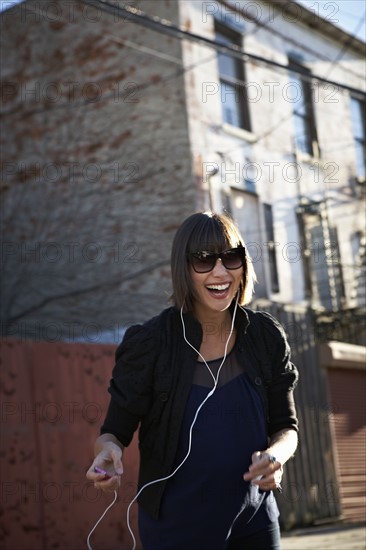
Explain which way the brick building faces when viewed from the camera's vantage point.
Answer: facing the viewer and to the right of the viewer

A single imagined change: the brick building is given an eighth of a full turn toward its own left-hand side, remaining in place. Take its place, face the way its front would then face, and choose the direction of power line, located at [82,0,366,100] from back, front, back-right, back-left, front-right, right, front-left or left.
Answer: right

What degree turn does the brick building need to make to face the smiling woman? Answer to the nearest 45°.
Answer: approximately 45° to its right
